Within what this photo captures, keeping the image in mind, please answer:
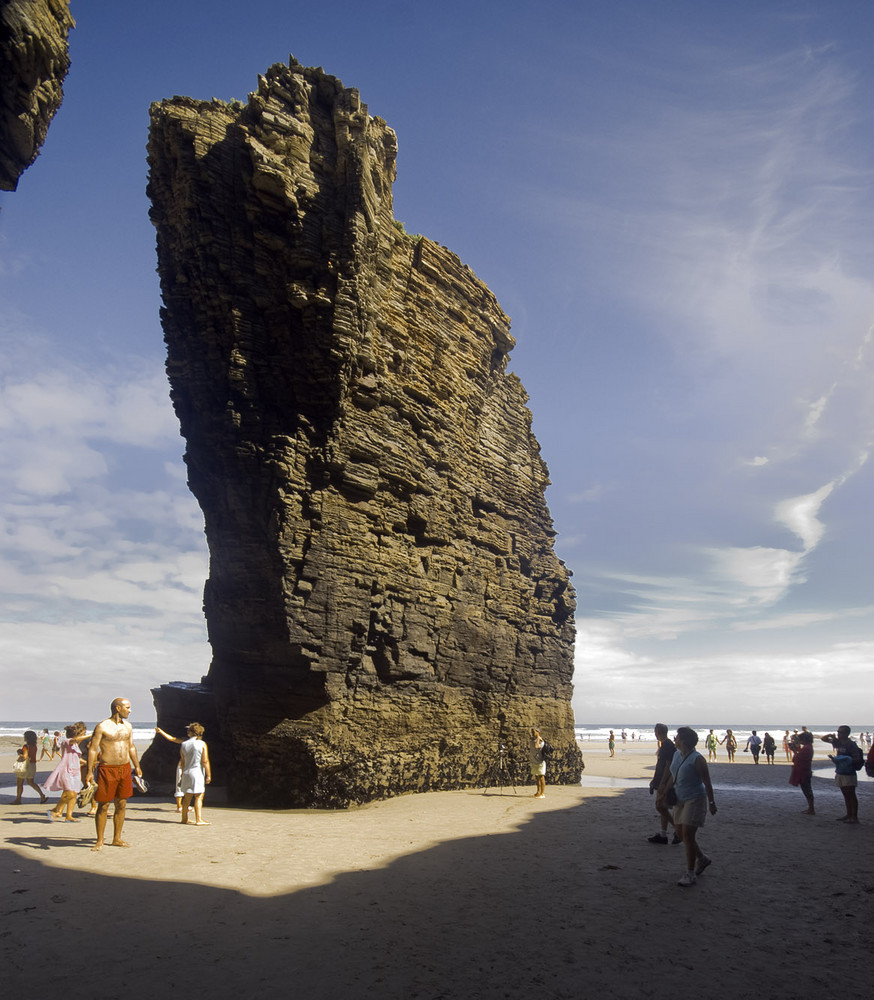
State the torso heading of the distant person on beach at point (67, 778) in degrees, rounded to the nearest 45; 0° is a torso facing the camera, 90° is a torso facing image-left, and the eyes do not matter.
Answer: approximately 270°

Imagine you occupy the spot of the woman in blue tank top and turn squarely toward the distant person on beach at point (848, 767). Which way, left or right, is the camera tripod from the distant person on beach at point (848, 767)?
left

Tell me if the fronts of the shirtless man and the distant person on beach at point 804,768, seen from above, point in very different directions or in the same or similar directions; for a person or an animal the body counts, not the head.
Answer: very different directions

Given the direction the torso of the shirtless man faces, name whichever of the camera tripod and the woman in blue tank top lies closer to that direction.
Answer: the woman in blue tank top

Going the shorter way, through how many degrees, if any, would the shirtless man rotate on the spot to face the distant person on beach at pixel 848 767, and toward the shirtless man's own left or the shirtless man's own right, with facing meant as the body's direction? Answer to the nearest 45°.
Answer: approximately 45° to the shirtless man's own left

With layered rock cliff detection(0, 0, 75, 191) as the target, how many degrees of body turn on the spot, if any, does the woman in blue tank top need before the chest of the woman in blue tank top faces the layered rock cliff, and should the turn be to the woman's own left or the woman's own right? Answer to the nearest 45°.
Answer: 0° — they already face it

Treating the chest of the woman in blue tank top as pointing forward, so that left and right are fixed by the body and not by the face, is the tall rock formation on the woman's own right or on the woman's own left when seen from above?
on the woman's own right

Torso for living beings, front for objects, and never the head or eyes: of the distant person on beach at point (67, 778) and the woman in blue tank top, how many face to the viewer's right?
1
